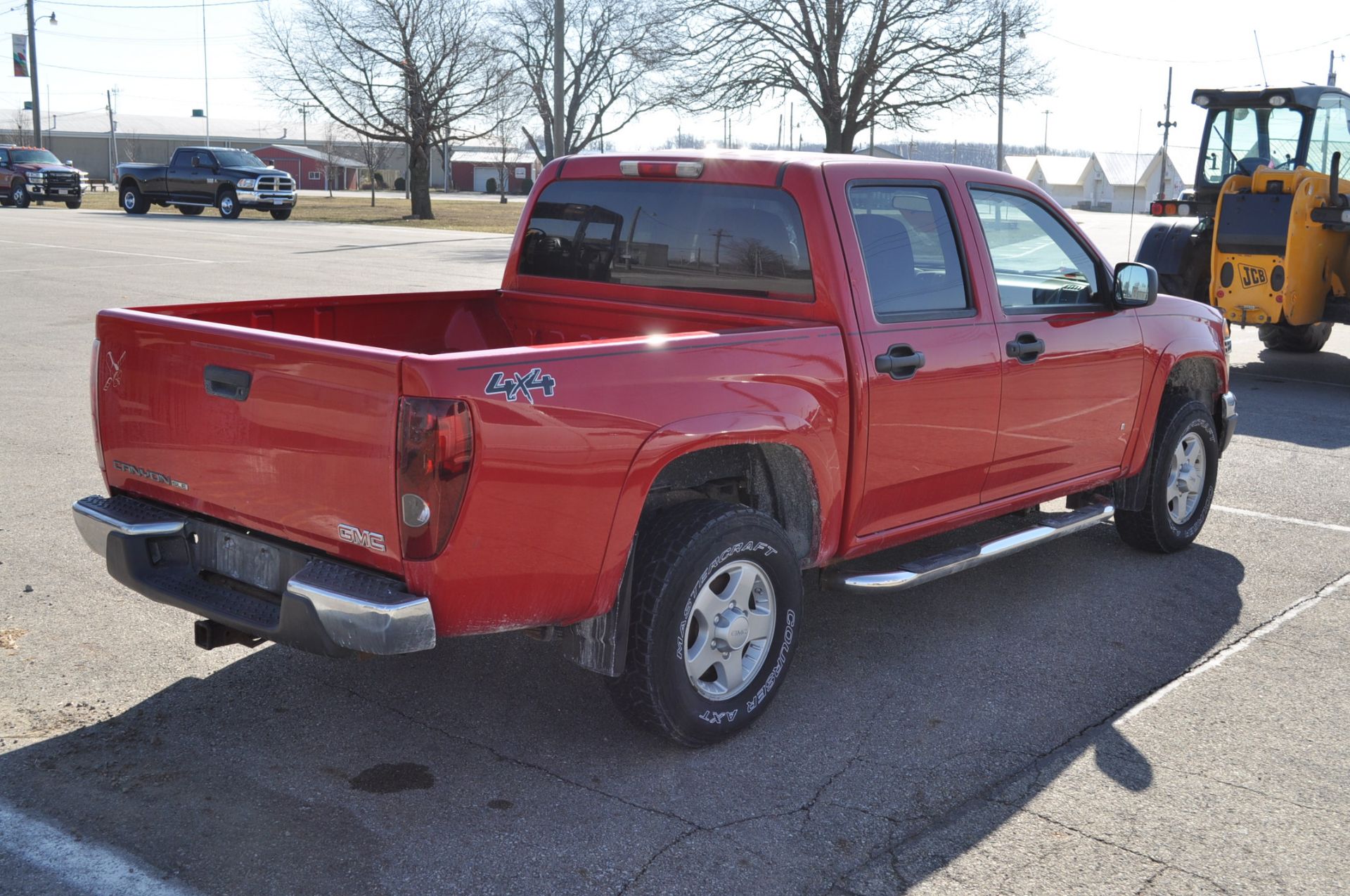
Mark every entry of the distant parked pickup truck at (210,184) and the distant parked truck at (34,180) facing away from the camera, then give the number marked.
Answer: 0

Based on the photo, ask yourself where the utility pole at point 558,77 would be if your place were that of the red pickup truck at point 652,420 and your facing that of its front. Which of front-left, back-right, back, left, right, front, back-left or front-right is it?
front-left

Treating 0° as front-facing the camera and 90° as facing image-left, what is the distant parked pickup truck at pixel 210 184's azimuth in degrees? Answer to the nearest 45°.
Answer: approximately 315°

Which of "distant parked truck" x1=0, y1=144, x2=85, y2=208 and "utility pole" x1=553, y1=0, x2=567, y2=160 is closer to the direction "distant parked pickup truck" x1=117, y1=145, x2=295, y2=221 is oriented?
the utility pole

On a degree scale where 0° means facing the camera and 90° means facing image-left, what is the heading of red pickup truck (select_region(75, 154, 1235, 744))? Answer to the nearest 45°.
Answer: approximately 225°

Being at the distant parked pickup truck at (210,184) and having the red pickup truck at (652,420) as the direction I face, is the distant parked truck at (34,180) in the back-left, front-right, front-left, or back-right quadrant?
back-right

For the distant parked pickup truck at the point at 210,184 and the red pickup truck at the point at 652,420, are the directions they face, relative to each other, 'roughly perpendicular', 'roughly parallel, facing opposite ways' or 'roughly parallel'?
roughly perpendicular

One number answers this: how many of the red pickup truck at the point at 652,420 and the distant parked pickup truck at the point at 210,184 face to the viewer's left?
0

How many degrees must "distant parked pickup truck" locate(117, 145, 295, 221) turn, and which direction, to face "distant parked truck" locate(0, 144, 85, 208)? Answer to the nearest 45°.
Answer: approximately 180°

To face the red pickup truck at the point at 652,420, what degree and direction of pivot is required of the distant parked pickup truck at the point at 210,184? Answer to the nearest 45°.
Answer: approximately 45° to its right

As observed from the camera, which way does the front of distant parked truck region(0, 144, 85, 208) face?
facing the viewer and to the right of the viewer

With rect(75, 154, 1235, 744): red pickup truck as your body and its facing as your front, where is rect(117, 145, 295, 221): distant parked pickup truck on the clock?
The distant parked pickup truck is roughly at 10 o'clock from the red pickup truck.
